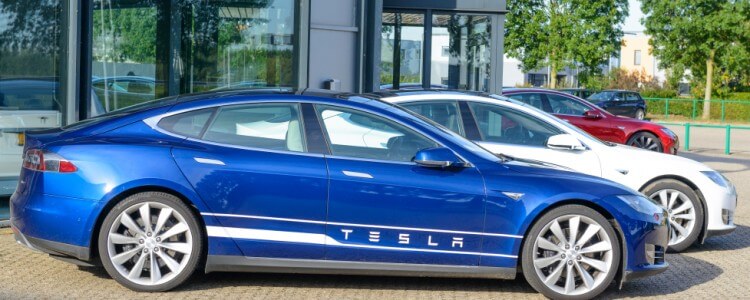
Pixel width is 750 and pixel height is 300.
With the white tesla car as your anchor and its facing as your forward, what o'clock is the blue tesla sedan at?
The blue tesla sedan is roughly at 4 o'clock from the white tesla car.

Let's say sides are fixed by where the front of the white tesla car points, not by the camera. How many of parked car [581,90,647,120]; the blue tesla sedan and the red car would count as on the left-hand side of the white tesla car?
2

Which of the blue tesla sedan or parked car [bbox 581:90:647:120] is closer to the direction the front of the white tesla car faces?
the parked car

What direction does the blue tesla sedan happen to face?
to the viewer's right

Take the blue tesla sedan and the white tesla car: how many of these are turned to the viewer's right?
2

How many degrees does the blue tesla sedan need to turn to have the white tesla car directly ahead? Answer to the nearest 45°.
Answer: approximately 45° to its left

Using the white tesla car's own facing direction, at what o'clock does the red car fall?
The red car is roughly at 9 o'clock from the white tesla car.

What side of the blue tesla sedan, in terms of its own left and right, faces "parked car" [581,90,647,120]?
left

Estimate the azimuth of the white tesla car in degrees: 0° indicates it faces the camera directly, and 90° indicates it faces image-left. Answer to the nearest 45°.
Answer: approximately 270°
